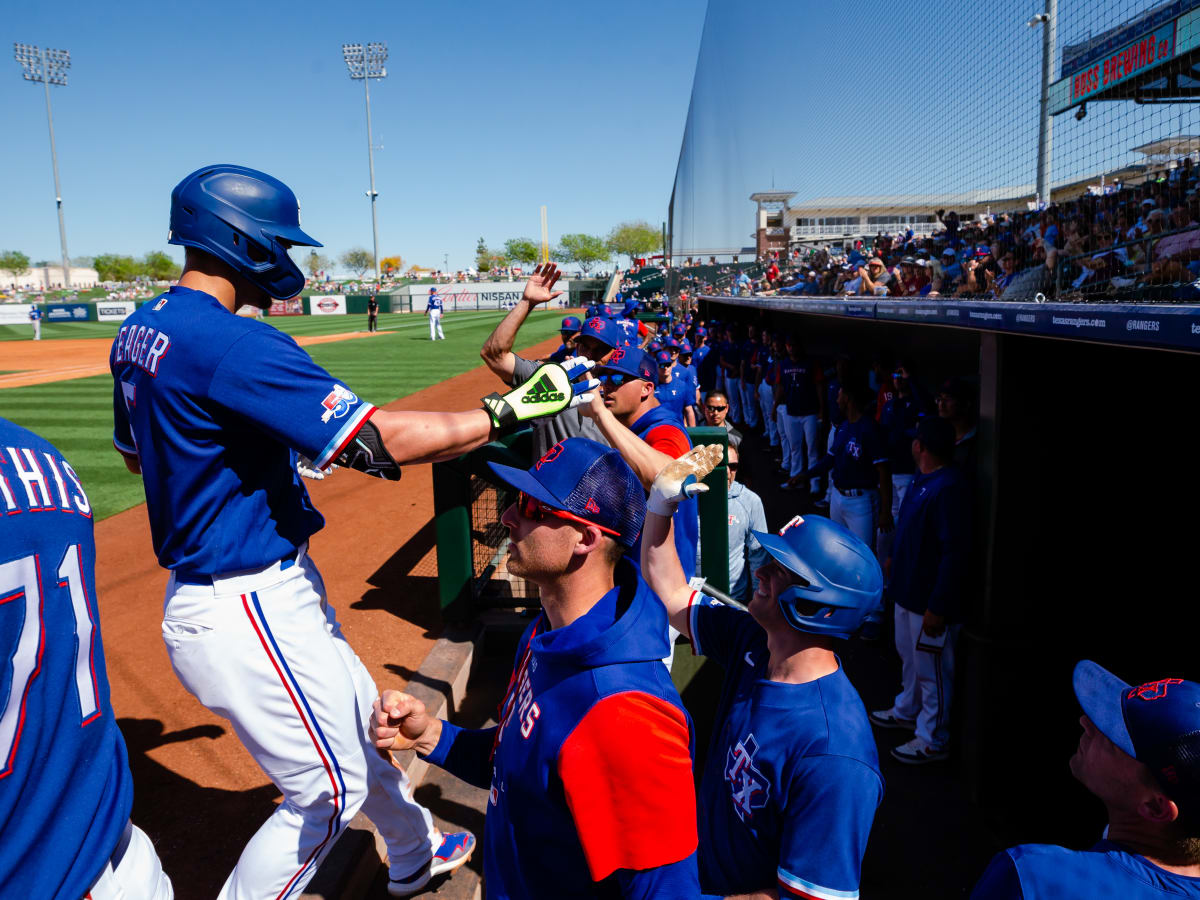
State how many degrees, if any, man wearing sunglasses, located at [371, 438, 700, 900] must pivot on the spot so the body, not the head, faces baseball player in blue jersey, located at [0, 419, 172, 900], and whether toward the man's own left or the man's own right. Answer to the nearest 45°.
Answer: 0° — they already face them

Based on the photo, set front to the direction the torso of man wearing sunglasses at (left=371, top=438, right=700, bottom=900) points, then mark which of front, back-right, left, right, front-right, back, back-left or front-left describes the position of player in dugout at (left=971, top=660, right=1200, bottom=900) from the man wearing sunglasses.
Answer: back

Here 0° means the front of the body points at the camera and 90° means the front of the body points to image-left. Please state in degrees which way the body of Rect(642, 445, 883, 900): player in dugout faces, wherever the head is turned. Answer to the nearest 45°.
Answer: approximately 45°

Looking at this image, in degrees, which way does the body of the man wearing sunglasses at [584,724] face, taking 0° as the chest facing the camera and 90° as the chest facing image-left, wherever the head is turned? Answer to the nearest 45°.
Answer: approximately 90°

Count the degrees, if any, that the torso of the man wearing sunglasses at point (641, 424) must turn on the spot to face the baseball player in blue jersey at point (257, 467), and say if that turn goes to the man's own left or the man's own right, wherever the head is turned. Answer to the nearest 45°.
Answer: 0° — they already face them

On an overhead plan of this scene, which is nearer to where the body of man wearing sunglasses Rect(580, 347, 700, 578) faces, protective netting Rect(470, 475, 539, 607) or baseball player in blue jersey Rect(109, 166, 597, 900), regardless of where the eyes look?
the baseball player in blue jersey
